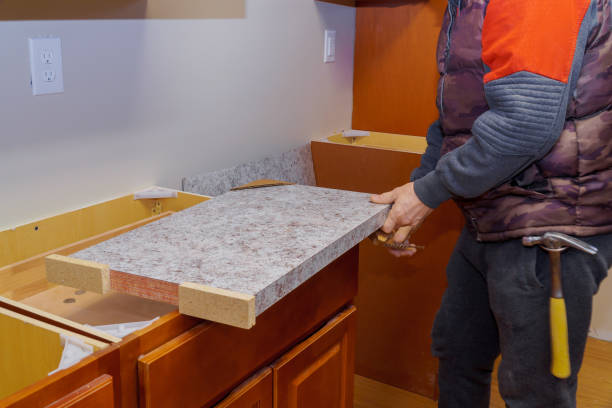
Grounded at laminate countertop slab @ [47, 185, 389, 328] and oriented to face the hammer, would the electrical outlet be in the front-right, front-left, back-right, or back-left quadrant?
back-left

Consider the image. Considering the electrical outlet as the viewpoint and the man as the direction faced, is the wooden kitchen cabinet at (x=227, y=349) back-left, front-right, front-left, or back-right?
front-right

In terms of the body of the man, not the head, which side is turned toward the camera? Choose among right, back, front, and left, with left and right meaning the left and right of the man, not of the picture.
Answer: left

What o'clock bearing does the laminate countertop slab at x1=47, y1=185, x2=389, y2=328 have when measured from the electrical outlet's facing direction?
The laminate countertop slab is roughly at 11 o'clock from the electrical outlet.

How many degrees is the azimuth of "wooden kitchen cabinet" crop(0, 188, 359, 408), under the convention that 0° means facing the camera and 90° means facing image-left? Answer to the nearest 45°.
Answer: approximately 315°

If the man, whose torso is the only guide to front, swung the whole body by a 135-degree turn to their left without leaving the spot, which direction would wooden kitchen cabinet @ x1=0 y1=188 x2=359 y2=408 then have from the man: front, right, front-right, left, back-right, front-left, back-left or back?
right

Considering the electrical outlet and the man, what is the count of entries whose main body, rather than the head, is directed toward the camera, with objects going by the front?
1

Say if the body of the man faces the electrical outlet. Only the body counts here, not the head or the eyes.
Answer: yes

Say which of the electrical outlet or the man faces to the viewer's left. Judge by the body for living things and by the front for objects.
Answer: the man

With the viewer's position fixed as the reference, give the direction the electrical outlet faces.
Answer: facing the viewer
